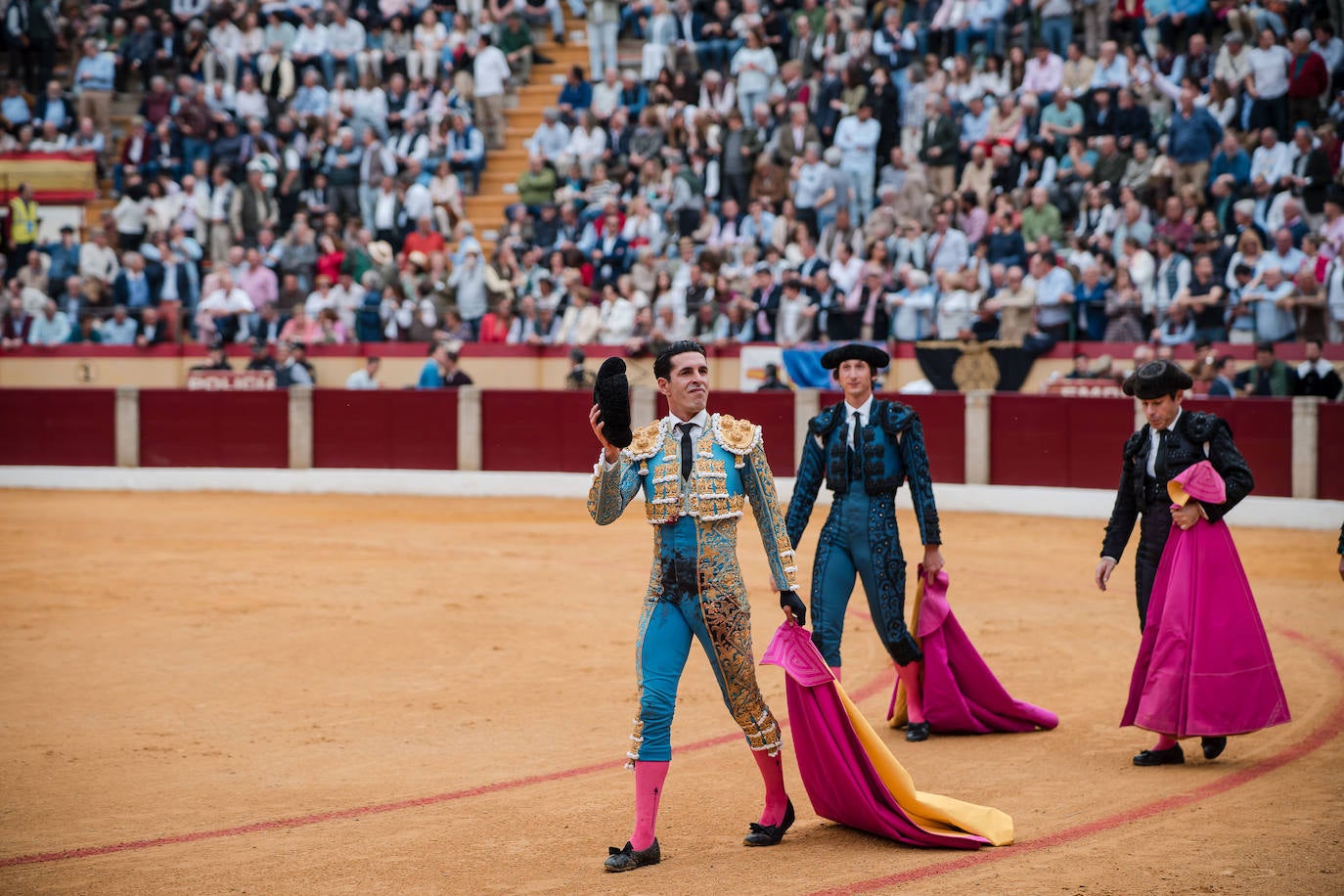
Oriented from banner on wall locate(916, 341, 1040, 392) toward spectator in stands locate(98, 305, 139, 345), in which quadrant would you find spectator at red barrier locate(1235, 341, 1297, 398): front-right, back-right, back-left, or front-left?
back-left

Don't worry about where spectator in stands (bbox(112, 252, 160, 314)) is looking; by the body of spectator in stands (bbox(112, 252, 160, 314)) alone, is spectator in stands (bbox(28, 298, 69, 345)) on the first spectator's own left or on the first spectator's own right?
on the first spectator's own right

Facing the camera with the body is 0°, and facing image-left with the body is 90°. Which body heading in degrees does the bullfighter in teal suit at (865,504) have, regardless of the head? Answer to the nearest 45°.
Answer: approximately 0°

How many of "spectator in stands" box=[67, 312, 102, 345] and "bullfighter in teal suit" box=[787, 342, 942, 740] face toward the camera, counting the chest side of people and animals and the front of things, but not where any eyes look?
2

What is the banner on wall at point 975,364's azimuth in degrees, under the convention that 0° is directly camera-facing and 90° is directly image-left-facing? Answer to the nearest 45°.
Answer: approximately 0°
